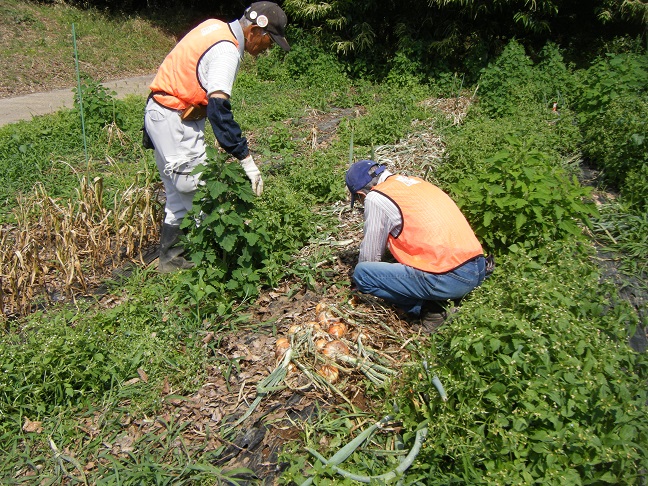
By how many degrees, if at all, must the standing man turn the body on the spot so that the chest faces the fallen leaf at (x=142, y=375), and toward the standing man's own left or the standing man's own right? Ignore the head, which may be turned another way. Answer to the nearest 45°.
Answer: approximately 90° to the standing man's own right

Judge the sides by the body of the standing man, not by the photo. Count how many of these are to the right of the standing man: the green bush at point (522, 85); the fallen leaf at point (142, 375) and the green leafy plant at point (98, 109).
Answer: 1

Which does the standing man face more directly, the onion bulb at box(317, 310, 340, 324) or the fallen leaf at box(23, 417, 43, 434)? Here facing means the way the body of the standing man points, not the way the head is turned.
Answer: the onion bulb

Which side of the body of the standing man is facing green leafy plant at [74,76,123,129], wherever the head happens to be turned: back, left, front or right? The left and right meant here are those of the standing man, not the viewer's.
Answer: left

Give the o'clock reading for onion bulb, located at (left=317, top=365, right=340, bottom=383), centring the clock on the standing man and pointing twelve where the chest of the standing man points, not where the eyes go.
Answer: The onion bulb is roughly at 2 o'clock from the standing man.

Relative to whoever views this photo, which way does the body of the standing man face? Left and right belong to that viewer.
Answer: facing to the right of the viewer

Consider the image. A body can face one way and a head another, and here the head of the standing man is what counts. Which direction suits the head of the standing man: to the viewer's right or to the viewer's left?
to the viewer's right

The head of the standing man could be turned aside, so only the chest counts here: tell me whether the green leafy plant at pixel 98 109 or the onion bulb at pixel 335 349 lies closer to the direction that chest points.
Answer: the onion bulb

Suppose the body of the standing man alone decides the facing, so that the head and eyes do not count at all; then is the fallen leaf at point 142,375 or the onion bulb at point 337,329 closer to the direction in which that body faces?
the onion bulb

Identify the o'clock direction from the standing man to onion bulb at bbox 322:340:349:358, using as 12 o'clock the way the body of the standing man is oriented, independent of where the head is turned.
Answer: The onion bulb is roughly at 2 o'clock from the standing man.
